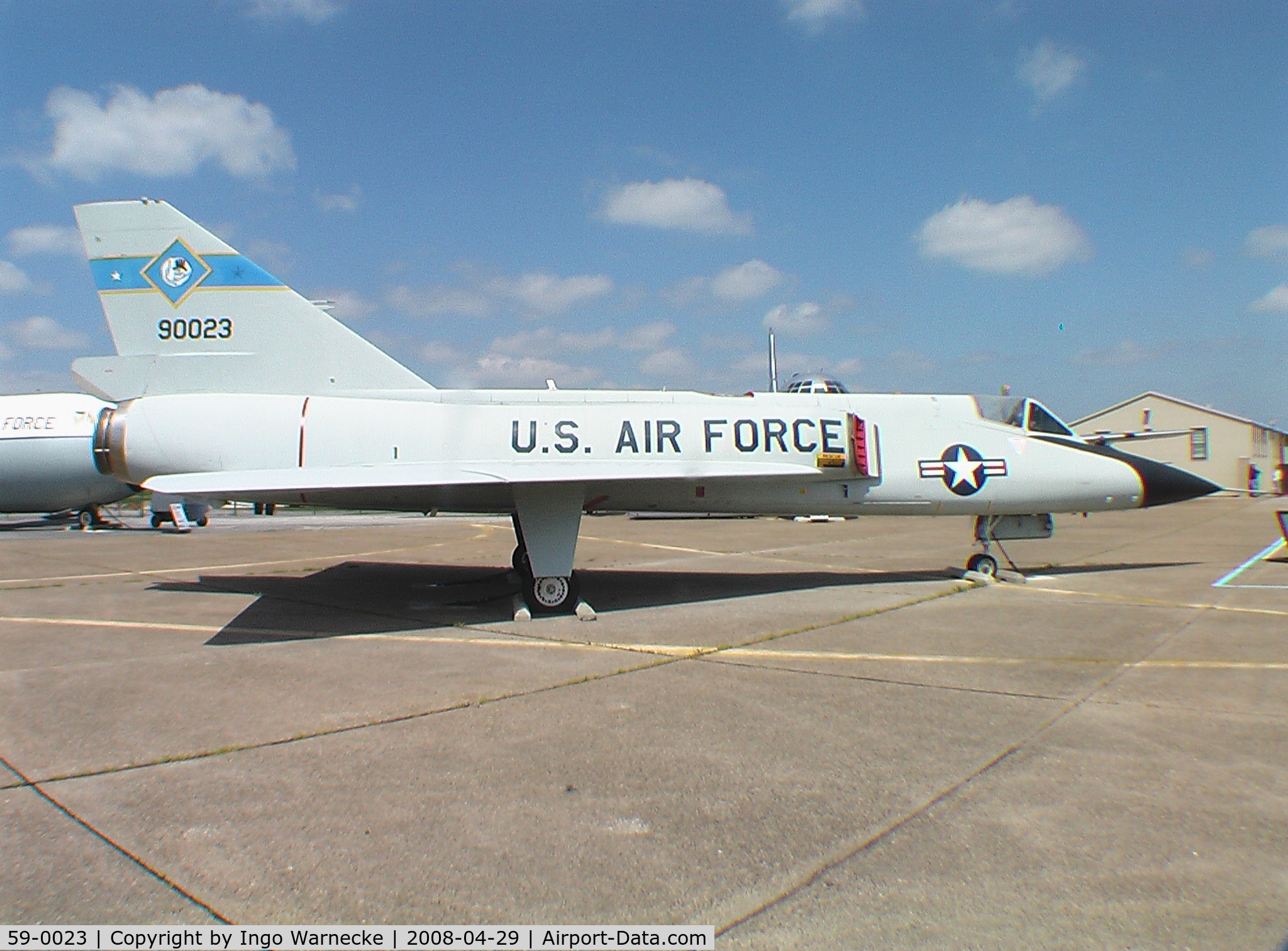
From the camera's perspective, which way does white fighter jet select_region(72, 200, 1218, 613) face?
to the viewer's right
